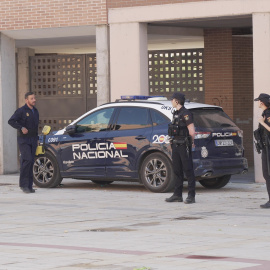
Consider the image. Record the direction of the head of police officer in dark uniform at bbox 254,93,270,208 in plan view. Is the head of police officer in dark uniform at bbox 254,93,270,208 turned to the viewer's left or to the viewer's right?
to the viewer's left

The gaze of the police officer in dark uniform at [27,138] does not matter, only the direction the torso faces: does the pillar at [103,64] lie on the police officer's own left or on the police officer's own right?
on the police officer's own left

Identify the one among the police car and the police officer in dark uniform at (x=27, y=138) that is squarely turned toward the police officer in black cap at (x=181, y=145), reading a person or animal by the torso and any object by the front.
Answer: the police officer in dark uniform

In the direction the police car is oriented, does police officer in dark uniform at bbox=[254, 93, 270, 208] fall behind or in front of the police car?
behind

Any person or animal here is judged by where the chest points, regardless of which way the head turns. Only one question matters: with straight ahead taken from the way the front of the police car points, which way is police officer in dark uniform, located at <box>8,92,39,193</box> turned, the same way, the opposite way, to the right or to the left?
the opposite way

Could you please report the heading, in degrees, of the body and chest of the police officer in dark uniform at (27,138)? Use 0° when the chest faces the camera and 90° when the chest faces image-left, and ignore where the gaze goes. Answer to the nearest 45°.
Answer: approximately 315°

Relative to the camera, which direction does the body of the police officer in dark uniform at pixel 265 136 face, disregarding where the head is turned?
to the viewer's left

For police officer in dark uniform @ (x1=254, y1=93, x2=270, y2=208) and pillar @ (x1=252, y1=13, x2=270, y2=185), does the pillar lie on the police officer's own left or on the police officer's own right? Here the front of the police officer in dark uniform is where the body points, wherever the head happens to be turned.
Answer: on the police officer's own right

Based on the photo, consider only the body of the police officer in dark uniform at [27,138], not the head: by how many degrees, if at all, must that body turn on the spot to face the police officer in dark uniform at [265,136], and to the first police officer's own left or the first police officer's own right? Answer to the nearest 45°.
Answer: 0° — they already face them

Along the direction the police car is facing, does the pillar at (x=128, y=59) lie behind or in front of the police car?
in front

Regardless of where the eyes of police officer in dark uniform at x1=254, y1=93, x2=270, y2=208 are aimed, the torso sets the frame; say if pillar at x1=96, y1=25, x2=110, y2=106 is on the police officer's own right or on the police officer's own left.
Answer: on the police officer's own right

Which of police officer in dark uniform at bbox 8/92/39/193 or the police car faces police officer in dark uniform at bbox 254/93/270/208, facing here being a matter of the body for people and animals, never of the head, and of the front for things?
police officer in dark uniform at bbox 8/92/39/193

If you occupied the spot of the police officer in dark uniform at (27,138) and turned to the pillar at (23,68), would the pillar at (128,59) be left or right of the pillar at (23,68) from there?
right

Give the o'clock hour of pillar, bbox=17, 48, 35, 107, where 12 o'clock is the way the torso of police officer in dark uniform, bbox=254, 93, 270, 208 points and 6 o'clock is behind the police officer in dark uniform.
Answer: The pillar is roughly at 2 o'clock from the police officer in dark uniform.

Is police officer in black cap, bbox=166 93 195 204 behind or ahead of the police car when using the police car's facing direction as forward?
behind

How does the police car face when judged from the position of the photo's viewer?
facing away from the viewer and to the left of the viewer

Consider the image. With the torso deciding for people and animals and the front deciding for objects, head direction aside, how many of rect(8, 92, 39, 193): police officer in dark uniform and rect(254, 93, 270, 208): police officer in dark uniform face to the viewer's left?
1
